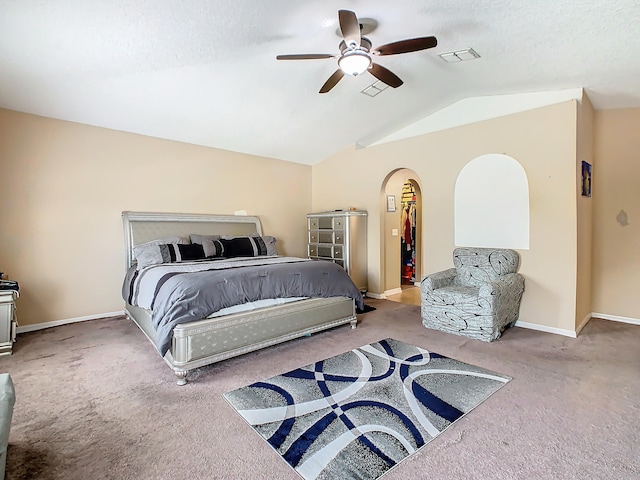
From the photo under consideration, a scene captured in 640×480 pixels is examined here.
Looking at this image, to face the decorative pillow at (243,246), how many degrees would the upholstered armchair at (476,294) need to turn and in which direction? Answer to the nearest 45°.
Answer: approximately 45° to its right

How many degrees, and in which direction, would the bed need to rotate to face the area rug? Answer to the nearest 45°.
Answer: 0° — it already faces it

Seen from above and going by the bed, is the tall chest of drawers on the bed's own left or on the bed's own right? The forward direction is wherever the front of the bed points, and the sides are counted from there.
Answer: on the bed's own left

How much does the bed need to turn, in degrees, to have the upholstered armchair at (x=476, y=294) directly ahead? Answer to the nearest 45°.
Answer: approximately 45° to its left
